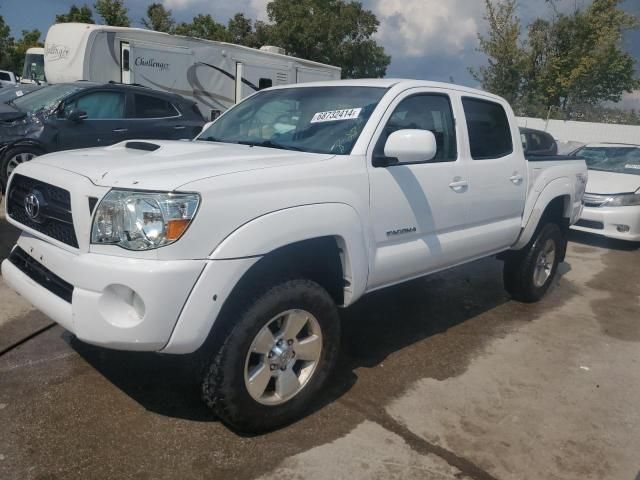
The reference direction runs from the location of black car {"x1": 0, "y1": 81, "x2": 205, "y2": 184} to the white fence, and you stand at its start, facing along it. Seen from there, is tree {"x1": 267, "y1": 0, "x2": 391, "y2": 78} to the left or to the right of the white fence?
left

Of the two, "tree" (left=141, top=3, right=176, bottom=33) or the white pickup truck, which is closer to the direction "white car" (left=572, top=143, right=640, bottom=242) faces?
the white pickup truck

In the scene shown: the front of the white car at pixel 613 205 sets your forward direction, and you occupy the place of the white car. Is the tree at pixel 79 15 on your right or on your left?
on your right

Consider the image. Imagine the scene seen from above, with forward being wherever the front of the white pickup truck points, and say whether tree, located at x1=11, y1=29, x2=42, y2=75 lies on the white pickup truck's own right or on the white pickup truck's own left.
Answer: on the white pickup truck's own right

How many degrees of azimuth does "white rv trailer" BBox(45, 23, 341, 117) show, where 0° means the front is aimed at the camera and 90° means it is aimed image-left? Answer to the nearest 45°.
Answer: approximately 45°

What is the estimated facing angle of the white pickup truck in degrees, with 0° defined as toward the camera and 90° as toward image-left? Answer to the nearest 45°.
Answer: approximately 45°

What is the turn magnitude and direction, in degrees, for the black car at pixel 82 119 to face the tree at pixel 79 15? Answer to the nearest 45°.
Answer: approximately 135° to its right

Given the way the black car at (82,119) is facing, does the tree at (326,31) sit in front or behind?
behind
